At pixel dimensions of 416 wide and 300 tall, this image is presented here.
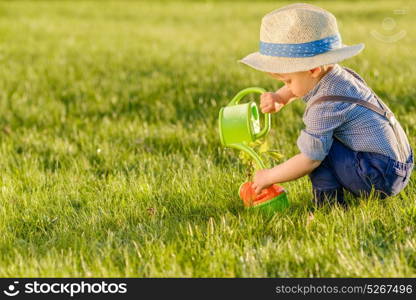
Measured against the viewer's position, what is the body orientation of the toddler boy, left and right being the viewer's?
facing to the left of the viewer

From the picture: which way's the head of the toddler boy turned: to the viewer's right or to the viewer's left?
to the viewer's left
